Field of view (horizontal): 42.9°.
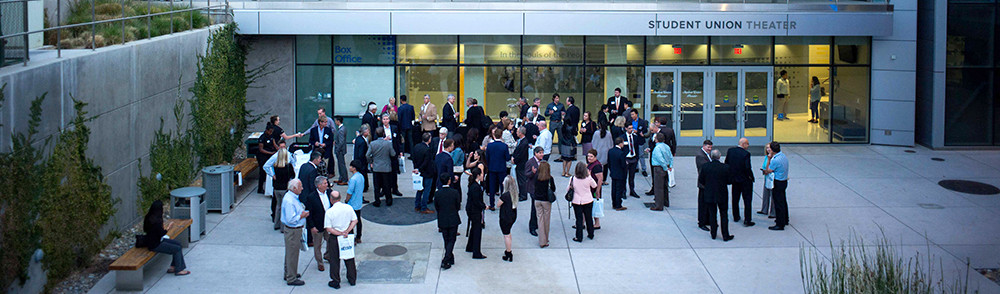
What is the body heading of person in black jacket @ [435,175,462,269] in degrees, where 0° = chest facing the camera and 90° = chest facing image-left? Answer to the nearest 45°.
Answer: approximately 180°

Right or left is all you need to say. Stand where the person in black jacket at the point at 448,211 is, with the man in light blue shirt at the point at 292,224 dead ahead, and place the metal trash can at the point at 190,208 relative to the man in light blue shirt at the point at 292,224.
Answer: right

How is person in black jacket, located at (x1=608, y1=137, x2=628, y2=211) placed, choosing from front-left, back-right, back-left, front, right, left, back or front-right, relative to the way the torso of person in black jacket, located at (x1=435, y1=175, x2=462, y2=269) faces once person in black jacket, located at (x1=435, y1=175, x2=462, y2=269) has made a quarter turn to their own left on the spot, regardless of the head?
back-right

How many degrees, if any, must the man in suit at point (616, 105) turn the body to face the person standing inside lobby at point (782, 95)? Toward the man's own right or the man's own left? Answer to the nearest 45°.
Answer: approximately 135° to the man's own left

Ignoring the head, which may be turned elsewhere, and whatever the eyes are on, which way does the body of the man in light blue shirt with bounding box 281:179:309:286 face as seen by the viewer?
to the viewer's right

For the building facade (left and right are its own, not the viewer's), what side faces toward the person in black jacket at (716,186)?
front

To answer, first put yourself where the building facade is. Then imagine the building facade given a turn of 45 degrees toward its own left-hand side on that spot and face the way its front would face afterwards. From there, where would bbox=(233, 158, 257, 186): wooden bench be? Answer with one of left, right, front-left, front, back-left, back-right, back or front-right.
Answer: right

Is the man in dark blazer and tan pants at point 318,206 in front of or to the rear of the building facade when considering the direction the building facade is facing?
in front

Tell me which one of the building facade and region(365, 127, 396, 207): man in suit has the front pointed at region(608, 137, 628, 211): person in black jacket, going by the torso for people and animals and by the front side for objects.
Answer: the building facade

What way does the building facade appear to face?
toward the camera

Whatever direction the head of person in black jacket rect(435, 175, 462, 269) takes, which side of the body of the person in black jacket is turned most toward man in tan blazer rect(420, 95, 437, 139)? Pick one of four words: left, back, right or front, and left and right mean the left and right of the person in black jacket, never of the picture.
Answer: front

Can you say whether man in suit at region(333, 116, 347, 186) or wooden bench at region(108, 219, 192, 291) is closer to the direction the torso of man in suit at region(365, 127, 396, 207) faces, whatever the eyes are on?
the man in suit

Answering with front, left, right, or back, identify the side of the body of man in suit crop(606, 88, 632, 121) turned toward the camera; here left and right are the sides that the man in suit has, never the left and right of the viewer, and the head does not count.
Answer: front

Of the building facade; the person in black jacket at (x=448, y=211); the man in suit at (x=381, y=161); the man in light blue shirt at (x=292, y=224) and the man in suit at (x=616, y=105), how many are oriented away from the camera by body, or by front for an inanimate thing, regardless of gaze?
2

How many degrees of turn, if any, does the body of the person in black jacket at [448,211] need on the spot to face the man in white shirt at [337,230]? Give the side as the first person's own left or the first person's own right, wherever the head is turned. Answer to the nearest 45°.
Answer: approximately 135° to the first person's own left

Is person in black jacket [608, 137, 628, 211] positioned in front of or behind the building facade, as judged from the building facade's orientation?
in front
